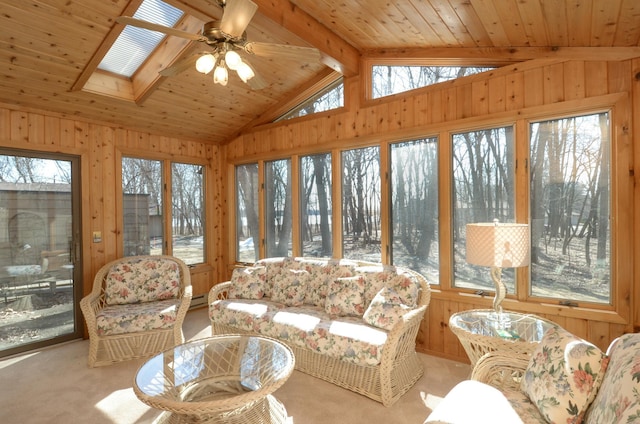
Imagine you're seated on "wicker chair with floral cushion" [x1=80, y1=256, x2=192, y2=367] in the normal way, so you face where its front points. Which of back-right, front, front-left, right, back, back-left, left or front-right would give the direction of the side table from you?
front-left

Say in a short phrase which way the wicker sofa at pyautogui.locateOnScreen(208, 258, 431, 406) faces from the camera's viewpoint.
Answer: facing the viewer and to the left of the viewer

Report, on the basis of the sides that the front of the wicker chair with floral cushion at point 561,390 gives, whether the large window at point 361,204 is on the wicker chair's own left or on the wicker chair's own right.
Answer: on the wicker chair's own right

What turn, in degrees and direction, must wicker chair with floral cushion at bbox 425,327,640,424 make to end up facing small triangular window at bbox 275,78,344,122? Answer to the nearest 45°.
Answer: approximately 90° to its right

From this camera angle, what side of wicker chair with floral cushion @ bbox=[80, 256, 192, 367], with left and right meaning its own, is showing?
front

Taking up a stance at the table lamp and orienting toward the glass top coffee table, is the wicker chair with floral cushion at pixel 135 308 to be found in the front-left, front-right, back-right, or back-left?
front-right

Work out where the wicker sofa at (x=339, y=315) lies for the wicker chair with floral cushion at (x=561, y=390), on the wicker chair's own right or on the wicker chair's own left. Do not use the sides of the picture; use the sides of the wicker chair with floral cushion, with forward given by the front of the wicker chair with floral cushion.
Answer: on the wicker chair's own right

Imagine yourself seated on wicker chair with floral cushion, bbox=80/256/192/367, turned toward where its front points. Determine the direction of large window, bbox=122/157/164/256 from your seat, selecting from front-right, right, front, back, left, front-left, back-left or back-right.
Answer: back

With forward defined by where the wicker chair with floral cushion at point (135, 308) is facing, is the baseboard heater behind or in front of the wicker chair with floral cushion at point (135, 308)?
behind

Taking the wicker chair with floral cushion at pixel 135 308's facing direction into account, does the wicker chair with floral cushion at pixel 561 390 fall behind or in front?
in front

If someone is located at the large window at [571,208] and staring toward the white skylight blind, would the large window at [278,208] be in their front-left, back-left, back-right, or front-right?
front-right

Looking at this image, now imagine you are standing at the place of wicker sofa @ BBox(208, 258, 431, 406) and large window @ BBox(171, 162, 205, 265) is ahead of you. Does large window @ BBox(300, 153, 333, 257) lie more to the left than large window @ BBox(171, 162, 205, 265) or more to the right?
right

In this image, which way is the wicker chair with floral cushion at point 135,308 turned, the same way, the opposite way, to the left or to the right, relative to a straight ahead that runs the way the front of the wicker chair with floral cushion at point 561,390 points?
to the left

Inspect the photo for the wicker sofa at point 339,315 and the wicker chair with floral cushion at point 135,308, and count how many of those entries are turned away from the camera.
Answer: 0

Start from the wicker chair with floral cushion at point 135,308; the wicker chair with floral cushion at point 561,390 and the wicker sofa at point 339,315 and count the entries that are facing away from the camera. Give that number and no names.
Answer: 0
